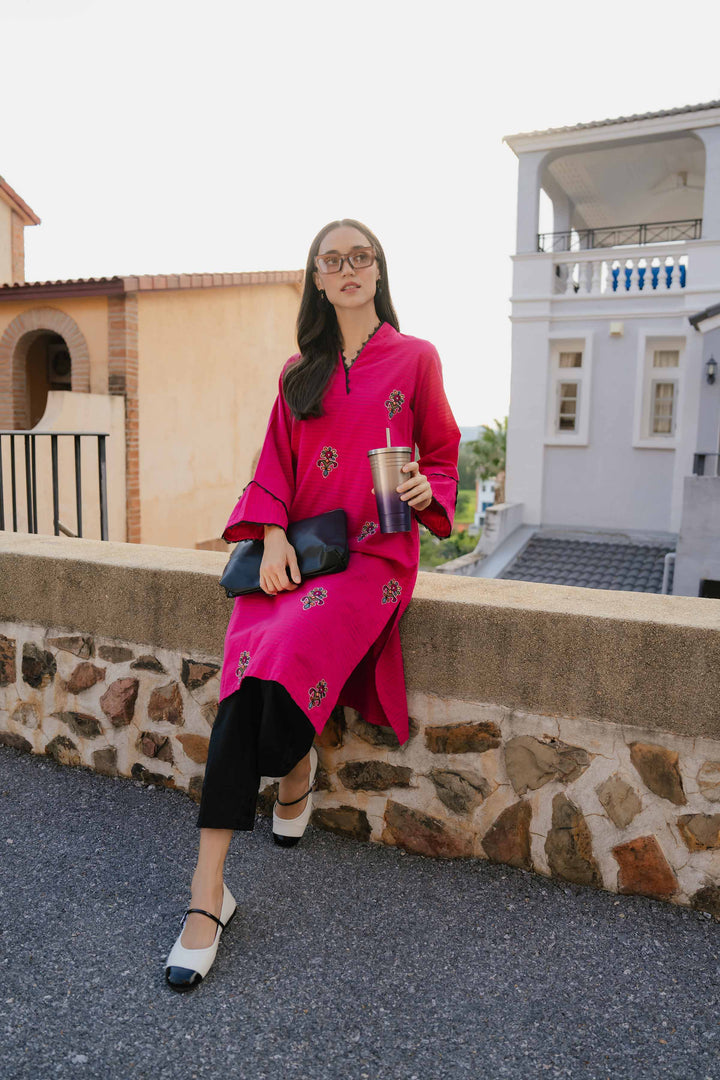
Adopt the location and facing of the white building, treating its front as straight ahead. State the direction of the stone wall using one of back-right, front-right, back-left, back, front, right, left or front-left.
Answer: front

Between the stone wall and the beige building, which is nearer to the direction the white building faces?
the stone wall

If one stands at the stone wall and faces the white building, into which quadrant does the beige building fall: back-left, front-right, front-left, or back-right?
front-left

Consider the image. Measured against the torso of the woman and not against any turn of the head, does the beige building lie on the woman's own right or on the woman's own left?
on the woman's own right

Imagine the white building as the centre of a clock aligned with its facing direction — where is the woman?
The woman is roughly at 12 o'clock from the white building.

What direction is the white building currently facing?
toward the camera

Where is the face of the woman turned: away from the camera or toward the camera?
toward the camera

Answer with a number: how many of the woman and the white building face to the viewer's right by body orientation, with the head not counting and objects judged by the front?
0

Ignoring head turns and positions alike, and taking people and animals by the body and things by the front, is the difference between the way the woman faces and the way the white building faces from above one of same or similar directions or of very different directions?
same or similar directions

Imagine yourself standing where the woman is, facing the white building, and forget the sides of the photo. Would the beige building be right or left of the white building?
left

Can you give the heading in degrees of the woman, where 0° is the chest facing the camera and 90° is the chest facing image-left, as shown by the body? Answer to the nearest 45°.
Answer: approximately 45°
